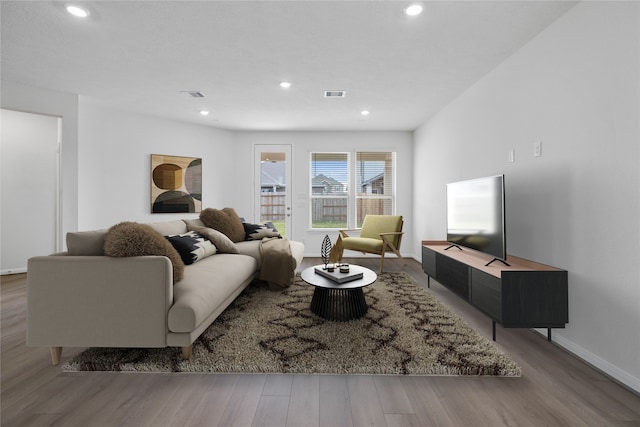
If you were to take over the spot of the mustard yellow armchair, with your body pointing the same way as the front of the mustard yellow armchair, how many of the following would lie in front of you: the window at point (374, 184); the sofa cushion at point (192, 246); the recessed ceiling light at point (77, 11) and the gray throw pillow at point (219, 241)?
3

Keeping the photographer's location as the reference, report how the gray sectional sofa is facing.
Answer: facing to the right of the viewer

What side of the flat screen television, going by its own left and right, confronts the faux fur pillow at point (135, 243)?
front

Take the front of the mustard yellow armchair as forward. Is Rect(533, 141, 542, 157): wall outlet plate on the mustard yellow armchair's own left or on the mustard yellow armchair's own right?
on the mustard yellow armchair's own left

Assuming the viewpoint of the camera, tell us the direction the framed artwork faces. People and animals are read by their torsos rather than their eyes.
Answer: facing the viewer and to the right of the viewer

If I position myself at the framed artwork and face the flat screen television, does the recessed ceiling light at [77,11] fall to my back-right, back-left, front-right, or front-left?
front-right

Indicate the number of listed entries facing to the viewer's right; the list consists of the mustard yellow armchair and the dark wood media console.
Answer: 0

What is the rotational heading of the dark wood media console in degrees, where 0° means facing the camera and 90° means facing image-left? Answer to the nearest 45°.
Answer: approximately 45°

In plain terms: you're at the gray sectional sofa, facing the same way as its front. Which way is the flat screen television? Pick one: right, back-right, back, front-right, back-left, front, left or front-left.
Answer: front

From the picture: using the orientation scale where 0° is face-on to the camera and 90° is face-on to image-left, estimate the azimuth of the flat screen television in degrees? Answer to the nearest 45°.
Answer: approximately 45°

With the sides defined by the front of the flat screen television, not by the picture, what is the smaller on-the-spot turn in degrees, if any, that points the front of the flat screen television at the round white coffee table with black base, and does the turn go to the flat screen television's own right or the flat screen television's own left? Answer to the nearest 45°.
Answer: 0° — it already faces it

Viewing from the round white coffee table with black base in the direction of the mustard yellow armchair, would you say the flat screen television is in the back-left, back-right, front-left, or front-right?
front-right
